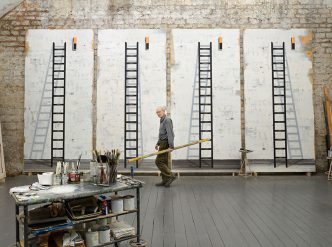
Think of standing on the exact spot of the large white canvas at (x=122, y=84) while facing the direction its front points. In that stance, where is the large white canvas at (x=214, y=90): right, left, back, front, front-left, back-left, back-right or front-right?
left

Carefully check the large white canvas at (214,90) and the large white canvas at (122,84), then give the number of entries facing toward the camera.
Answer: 2

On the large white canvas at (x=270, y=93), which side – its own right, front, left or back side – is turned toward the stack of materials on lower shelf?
front

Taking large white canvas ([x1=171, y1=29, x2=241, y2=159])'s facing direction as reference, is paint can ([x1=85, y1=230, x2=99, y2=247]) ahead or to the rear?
ahead

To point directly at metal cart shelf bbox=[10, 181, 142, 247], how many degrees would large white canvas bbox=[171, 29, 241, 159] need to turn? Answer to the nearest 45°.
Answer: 0° — it already faces it

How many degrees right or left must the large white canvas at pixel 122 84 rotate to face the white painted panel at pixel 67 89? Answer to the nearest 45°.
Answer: approximately 90° to its right

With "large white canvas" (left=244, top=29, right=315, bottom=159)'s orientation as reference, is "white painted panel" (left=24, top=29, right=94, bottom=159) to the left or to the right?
on its right

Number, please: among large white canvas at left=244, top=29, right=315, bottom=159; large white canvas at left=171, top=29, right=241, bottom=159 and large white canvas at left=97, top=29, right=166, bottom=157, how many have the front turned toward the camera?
3

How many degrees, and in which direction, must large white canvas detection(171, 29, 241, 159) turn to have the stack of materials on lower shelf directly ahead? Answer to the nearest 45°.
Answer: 0° — it already faces it

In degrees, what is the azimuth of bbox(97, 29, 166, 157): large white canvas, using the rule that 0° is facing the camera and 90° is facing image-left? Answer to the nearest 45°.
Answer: approximately 0°

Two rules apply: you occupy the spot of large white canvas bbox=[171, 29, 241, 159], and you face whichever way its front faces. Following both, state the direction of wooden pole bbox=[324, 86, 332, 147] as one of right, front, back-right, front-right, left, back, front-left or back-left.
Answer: left
